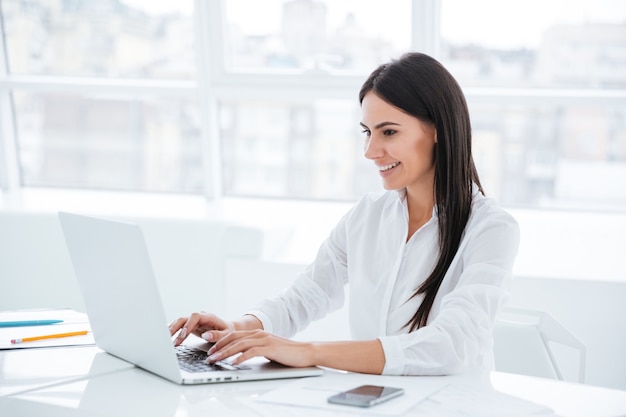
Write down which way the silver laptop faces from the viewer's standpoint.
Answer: facing away from the viewer and to the right of the viewer

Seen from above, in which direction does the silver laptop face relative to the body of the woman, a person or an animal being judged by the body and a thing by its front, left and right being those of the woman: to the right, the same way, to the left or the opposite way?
the opposite way

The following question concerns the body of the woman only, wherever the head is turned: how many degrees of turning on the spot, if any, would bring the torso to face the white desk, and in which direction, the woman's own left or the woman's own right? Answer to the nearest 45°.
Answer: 0° — they already face it

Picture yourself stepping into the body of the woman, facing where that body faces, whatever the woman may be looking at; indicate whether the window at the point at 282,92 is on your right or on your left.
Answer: on your right

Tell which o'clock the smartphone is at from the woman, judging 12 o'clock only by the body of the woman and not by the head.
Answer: The smartphone is roughly at 11 o'clock from the woman.

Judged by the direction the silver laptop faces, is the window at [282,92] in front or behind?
in front

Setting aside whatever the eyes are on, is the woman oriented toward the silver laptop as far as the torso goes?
yes

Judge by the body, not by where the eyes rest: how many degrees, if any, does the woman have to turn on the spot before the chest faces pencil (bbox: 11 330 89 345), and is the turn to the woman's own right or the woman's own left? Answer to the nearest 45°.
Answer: approximately 45° to the woman's own right
